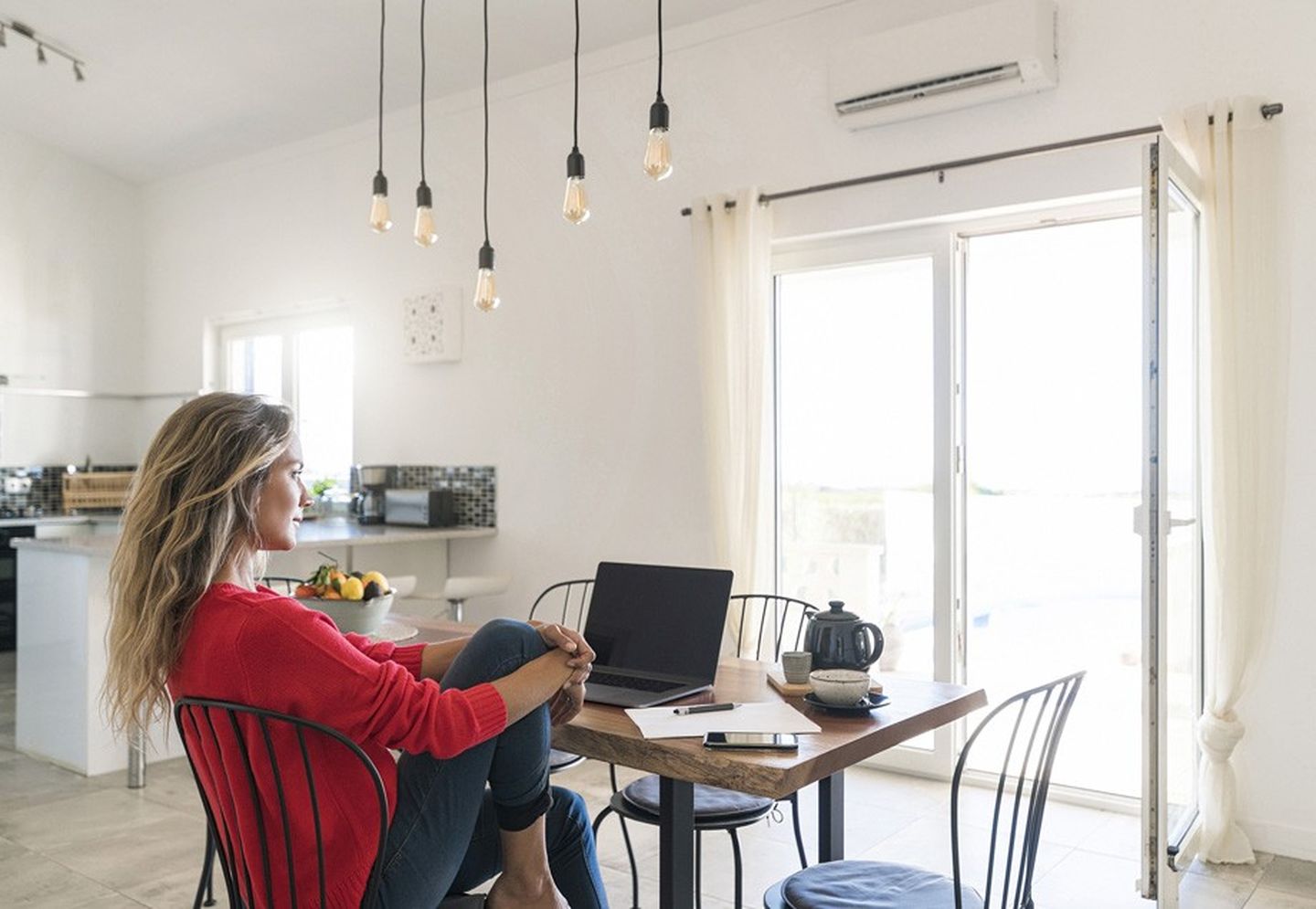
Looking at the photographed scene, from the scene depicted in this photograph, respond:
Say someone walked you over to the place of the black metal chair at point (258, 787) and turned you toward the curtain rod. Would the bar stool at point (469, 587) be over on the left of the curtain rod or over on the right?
left

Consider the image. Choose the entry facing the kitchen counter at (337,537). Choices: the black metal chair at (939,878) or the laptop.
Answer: the black metal chair

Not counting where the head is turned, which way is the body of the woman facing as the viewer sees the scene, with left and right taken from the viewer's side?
facing away from the viewer and to the right of the viewer

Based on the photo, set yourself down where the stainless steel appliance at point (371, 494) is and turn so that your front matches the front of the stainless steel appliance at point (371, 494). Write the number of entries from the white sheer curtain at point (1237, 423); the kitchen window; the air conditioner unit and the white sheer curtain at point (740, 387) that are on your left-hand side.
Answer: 3

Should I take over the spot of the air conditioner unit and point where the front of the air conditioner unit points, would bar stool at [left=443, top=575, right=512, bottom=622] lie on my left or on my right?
on my right

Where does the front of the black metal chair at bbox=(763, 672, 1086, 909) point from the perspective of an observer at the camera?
facing away from the viewer and to the left of the viewer

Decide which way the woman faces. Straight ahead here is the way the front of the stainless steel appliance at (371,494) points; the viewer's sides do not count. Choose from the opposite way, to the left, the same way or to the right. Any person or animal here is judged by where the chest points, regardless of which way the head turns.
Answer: the opposite way

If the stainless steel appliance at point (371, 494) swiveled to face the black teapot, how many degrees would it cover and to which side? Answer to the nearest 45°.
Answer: approximately 45° to its left
